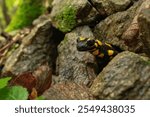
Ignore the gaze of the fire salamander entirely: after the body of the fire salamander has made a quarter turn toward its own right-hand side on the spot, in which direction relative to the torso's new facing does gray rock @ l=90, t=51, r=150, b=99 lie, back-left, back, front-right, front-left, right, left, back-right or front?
back

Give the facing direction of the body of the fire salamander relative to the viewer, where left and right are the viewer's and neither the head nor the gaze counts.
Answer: facing to the left of the viewer

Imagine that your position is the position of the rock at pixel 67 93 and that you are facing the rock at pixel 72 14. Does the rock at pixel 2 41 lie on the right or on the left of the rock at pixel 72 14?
left

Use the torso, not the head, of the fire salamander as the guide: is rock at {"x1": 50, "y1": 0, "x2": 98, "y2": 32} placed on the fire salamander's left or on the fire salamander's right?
on the fire salamander's right

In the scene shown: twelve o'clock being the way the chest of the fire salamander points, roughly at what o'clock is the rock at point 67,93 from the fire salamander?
The rock is roughly at 10 o'clock from the fire salamander.

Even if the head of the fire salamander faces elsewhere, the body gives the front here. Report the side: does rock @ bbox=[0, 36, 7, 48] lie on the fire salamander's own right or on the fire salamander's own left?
on the fire salamander's own right
